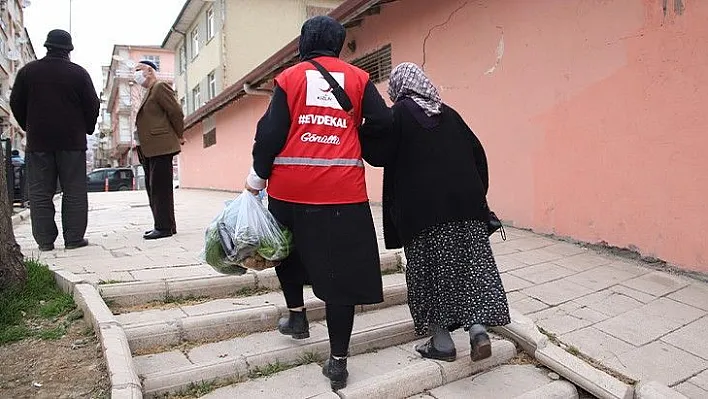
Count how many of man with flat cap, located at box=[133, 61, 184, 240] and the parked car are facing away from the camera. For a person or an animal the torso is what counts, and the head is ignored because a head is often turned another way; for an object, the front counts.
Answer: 0

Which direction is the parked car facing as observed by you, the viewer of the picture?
facing to the left of the viewer

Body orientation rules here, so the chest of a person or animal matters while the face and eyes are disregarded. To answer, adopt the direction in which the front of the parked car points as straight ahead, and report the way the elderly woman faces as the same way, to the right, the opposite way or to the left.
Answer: to the right

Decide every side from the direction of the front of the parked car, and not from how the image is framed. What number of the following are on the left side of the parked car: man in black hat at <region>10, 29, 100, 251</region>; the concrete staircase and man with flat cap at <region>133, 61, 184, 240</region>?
3

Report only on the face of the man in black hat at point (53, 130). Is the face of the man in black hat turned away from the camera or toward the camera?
away from the camera

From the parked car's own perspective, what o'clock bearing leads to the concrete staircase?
The concrete staircase is roughly at 9 o'clock from the parked car.

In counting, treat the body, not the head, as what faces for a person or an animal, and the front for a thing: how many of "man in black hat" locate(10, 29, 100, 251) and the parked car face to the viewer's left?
1

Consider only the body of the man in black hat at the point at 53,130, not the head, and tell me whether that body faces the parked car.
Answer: yes

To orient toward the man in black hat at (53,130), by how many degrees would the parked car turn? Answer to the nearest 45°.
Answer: approximately 90° to its left

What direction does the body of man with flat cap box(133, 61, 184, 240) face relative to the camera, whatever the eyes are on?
to the viewer's left

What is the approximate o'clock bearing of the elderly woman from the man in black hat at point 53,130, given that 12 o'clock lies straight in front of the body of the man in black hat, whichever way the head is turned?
The elderly woman is roughly at 5 o'clock from the man in black hat.

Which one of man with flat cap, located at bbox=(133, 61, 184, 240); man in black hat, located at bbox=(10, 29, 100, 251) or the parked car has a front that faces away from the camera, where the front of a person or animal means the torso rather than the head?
the man in black hat

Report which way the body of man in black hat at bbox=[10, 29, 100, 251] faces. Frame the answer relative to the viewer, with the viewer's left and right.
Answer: facing away from the viewer

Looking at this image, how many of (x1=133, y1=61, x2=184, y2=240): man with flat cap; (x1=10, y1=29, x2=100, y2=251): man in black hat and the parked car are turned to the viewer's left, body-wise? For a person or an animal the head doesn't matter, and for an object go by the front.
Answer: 2
